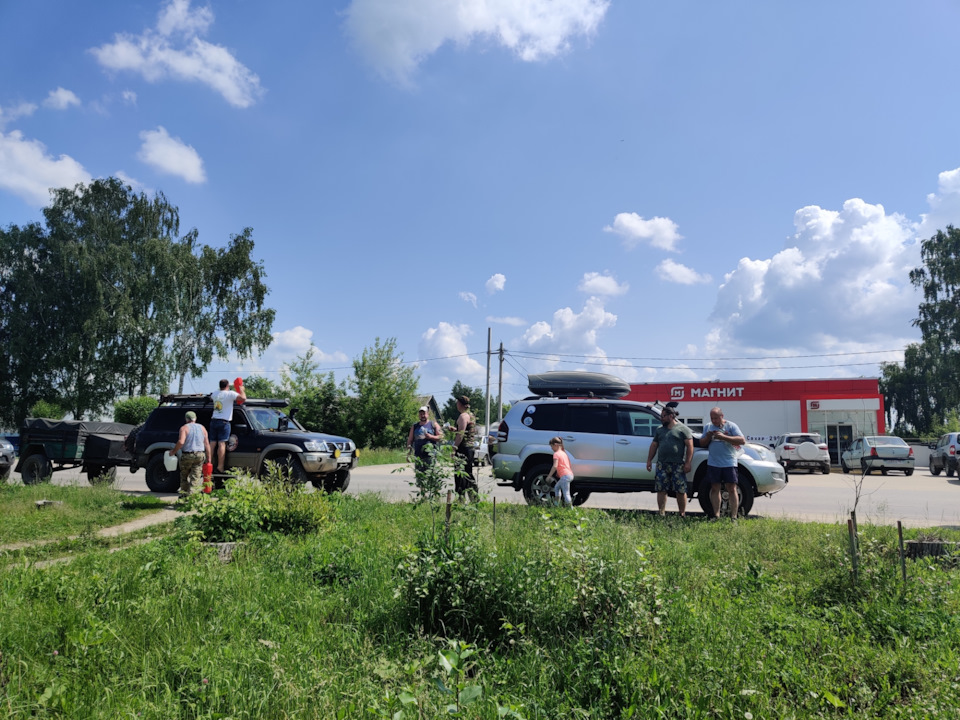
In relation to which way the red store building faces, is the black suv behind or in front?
in front

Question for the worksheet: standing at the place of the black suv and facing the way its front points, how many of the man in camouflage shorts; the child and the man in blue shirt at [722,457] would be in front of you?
3

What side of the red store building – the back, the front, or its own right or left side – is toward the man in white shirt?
front

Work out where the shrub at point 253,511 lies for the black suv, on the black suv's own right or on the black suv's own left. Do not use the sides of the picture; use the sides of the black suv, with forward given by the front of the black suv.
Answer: on the black suv's own right

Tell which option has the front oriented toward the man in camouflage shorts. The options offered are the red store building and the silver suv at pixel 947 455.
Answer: the red store building

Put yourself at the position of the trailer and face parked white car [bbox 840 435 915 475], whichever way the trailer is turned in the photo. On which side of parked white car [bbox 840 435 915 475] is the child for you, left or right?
right

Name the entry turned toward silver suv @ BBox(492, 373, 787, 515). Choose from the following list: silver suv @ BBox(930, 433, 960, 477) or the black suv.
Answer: the black suv

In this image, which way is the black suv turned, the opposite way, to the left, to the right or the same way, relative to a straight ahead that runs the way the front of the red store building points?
to the left

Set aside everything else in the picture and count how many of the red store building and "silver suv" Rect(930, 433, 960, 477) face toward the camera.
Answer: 1

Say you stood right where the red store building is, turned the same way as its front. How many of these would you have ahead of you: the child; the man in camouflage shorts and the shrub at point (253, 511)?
3

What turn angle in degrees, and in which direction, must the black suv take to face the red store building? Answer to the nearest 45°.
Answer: approximately 90° to its left
